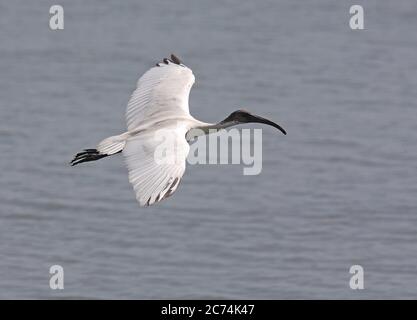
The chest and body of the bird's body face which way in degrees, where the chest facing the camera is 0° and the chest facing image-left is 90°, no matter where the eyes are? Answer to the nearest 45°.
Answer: approximately 270°
